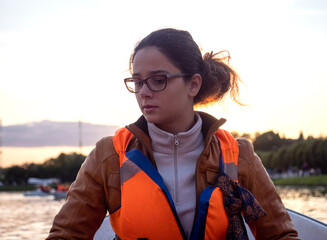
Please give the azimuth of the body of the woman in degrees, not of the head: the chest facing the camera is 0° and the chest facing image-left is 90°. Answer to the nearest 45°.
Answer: approximately 0°
